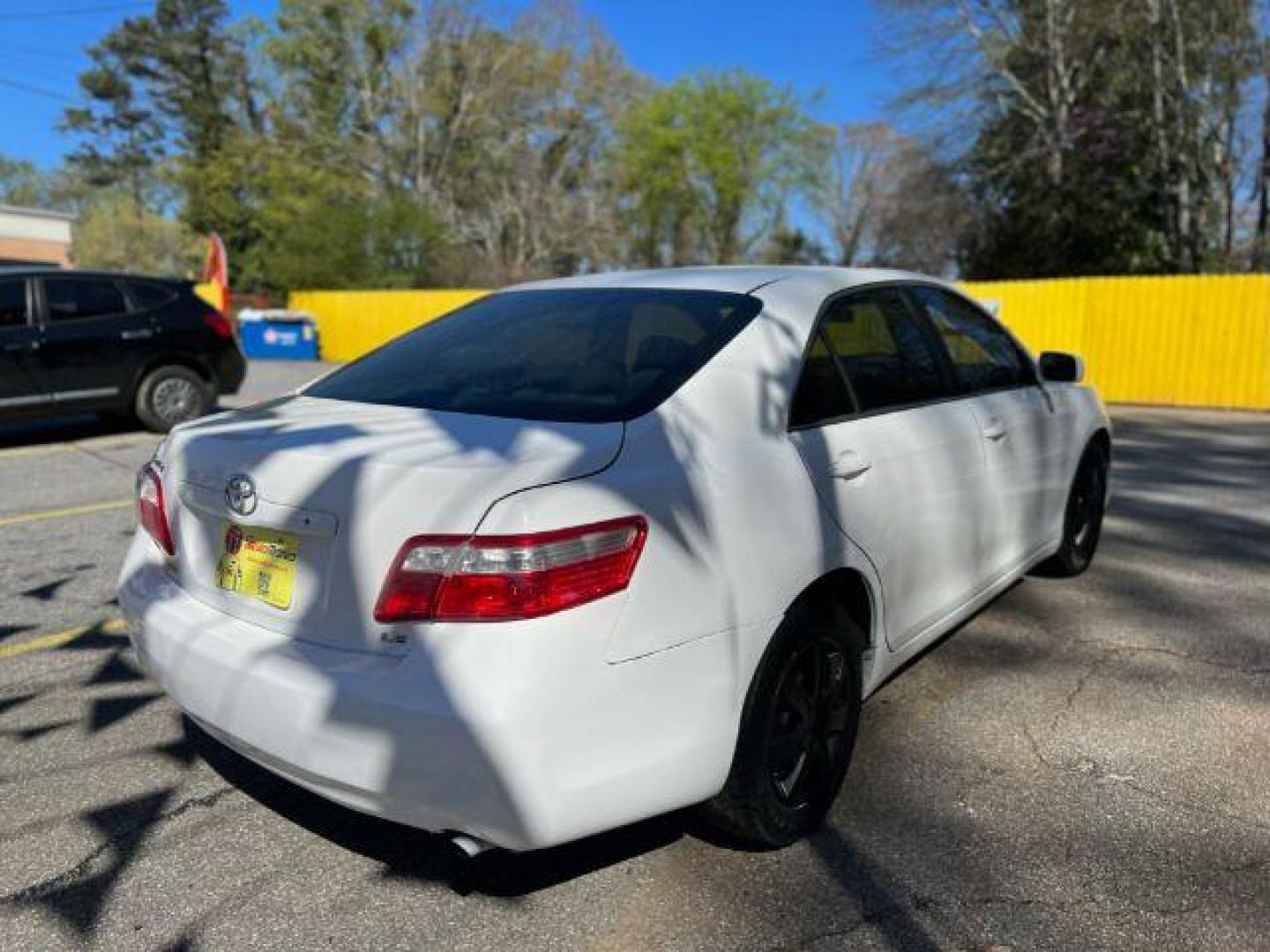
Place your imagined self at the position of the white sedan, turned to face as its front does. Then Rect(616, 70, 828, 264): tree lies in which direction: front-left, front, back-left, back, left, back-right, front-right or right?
front-left

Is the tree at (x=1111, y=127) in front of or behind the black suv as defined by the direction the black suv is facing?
behind

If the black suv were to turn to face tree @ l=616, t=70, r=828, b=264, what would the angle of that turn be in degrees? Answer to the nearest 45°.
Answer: approximately 135° to its right

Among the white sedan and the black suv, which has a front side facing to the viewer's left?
the black suv

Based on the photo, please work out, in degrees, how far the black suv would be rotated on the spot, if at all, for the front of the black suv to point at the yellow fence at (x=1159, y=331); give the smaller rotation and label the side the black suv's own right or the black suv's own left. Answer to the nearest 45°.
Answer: approximately 180°

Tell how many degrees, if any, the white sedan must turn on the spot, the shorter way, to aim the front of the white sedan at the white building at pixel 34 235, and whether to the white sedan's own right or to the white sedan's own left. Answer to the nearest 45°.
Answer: approximately 90° to the white sedan's own left

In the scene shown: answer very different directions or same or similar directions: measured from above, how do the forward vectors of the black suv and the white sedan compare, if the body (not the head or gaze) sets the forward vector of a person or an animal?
very different directions

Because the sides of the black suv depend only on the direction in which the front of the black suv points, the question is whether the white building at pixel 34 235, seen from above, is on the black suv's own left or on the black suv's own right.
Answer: on the black suv's own right

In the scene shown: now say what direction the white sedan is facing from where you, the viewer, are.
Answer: facing away from the viewer and to the right of the viewer

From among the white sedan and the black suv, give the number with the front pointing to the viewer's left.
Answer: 1

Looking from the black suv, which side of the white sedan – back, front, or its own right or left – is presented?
left

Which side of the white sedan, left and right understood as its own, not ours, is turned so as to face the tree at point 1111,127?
front

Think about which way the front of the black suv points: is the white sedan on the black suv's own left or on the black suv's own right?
on the black suv's own left

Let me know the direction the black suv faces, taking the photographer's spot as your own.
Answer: facing to the left of the viewer
